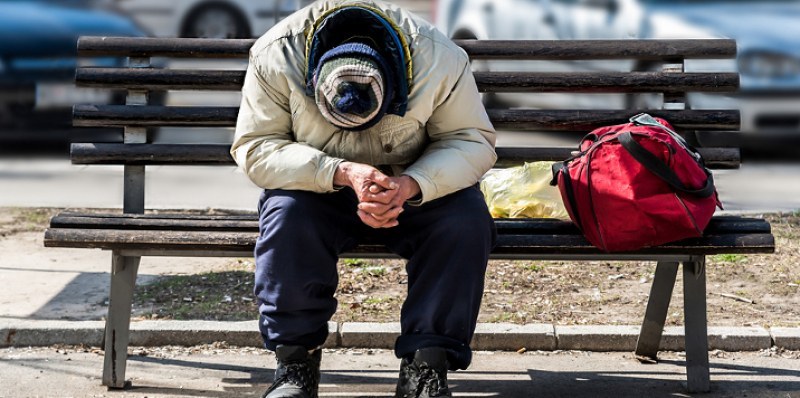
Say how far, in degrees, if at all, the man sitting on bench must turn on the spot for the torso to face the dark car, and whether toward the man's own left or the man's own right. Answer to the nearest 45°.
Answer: approximately 135° to the man's own right

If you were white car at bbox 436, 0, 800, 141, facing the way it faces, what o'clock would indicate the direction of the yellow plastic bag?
The yellow plastic bag is roughly at 2 o'clock from the white car.

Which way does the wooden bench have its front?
toward the camera

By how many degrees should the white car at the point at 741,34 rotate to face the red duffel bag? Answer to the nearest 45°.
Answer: approximately 45° to its right

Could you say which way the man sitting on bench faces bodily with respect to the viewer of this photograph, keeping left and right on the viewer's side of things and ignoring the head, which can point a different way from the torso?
facing the viewer

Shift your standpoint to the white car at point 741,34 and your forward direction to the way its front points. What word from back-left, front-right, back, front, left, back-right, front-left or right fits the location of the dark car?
back-right

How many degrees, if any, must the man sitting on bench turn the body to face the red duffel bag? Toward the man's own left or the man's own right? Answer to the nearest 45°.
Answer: approximately 90° to the man's own left

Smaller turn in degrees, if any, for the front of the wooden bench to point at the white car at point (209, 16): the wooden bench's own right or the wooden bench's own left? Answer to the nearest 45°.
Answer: approximately 180°

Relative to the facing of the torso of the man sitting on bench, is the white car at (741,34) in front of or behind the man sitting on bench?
behind

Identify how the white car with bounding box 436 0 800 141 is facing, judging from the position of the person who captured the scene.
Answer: facing the viewer and to the right of the viewer

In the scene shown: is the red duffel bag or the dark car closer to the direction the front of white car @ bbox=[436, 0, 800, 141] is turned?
the red duffel bag
